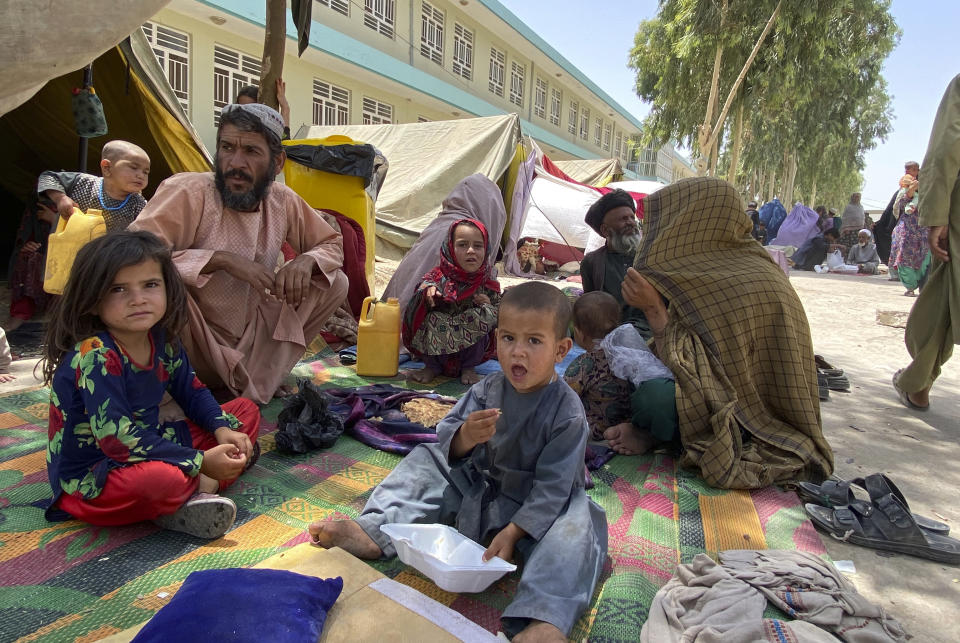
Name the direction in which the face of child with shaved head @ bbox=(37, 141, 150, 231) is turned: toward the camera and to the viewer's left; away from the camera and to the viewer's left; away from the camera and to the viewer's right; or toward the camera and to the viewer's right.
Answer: toward the camera and to the viewer's right

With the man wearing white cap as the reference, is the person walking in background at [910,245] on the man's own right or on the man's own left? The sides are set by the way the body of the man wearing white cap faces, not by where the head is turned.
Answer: on the man's own left

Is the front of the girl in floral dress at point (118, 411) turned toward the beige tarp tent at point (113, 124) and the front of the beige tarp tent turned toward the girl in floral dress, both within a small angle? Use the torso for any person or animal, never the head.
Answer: no

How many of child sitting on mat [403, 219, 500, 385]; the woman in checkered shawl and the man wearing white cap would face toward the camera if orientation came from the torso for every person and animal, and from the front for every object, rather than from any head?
2

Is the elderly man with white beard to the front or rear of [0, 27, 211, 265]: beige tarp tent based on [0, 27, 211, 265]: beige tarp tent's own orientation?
to the front

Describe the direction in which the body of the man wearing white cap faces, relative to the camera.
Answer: toward the camera

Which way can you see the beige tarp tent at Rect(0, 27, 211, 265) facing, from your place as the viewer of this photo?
facing the viewer

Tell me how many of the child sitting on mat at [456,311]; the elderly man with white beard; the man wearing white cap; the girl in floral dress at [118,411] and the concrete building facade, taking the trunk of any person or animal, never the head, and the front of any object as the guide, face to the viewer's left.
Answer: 0

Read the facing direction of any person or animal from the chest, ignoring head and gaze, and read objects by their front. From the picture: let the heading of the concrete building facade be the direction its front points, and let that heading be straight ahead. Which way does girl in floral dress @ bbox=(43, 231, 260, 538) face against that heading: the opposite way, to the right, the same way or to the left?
the same way

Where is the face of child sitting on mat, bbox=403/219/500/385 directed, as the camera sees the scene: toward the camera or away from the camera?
toward the camera

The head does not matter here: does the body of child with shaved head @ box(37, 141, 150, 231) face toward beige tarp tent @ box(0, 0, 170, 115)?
no

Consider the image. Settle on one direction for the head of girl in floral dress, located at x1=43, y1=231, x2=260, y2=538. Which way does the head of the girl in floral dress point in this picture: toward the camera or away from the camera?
toward the camera

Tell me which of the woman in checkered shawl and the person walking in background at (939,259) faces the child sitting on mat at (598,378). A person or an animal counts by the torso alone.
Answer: the woman in checkered shawl
